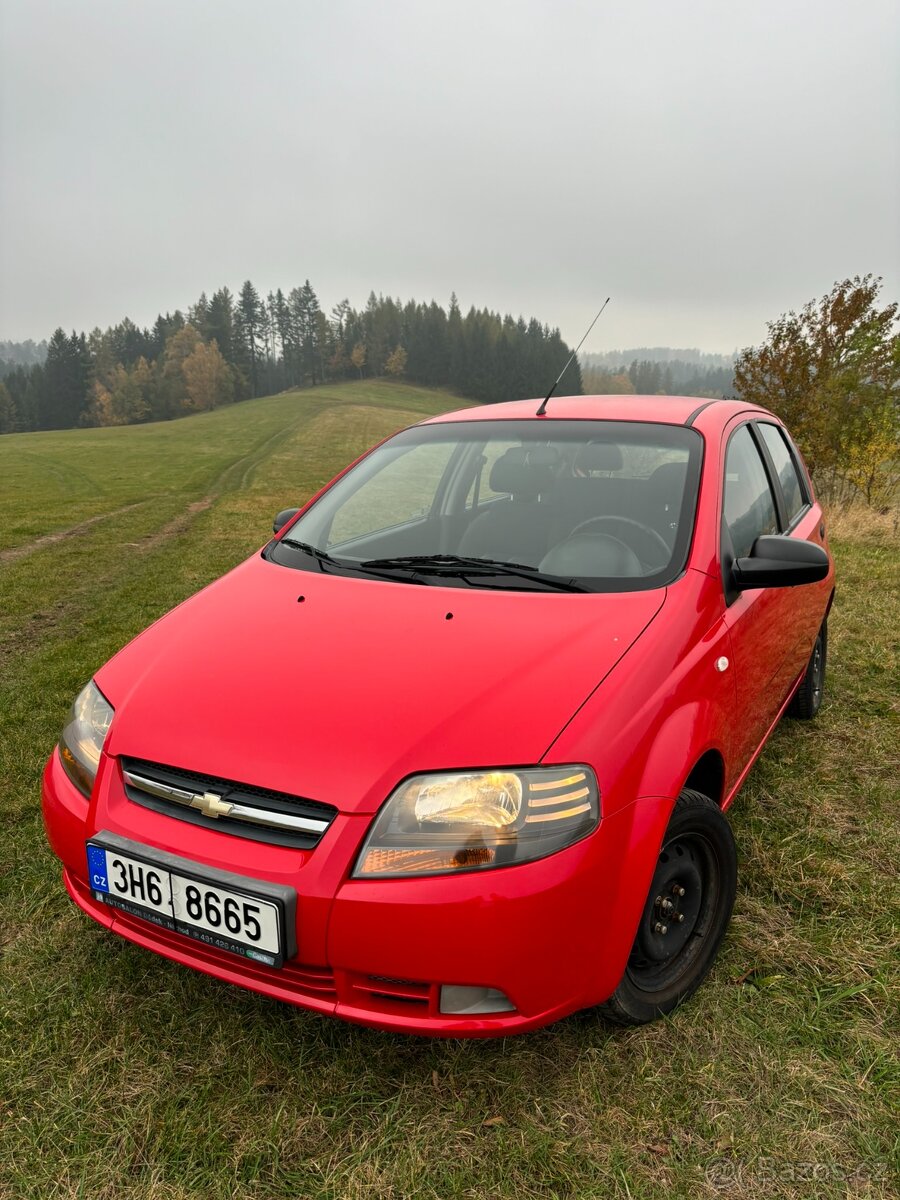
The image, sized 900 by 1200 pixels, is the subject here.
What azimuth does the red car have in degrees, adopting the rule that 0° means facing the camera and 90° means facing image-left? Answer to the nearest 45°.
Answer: approximately 45°
